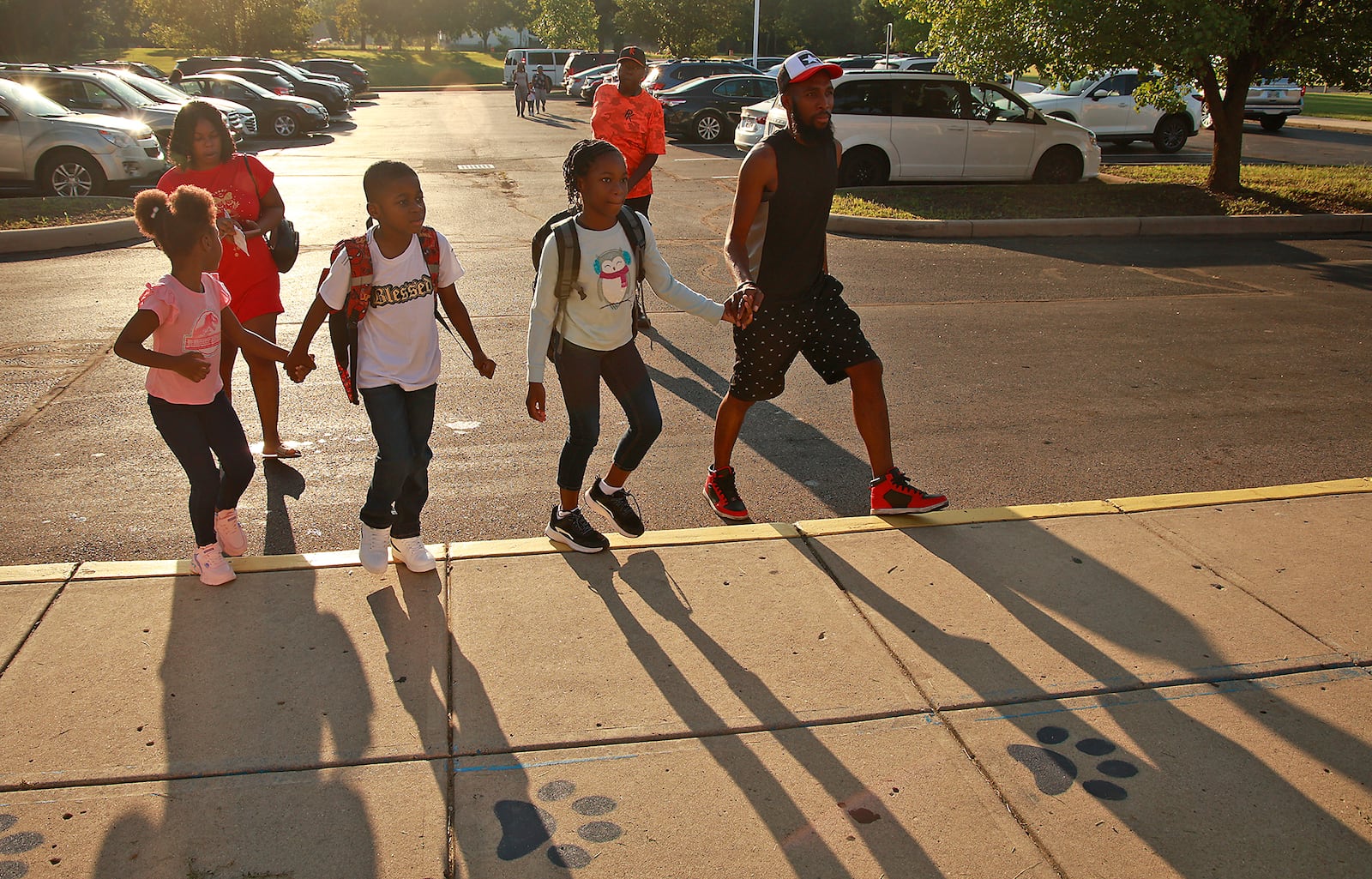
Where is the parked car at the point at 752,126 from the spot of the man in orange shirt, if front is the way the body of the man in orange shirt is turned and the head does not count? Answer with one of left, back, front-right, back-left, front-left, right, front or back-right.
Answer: back

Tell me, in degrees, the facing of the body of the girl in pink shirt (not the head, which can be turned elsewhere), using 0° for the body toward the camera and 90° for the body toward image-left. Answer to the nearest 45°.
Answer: approximately 315°

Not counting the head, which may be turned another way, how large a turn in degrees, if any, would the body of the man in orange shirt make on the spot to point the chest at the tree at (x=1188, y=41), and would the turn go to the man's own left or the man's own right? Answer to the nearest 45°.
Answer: approximately 135° to the man's own left

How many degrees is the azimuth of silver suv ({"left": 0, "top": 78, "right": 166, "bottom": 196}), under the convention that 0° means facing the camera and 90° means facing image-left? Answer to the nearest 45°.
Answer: approximately 270°

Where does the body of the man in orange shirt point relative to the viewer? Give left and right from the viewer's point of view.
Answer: facing the viewer

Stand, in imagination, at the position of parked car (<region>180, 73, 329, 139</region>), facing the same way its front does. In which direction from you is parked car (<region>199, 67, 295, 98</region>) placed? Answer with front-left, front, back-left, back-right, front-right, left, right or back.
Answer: left

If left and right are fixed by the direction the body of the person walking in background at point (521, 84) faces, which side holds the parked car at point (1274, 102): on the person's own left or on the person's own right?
on the person's own left

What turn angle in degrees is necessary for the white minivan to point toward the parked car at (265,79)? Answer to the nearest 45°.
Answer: approximately 135° to its left

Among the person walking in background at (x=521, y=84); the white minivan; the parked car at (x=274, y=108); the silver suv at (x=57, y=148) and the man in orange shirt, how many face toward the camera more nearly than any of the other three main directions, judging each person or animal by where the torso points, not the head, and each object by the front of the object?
2

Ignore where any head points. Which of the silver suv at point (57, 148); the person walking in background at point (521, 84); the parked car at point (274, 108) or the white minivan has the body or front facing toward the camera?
the person walking in background

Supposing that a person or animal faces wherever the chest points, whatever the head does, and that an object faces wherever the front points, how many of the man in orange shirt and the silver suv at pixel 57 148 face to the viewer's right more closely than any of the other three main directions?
1

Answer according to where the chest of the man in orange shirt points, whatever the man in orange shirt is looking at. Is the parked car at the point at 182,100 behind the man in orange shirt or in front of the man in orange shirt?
behind
